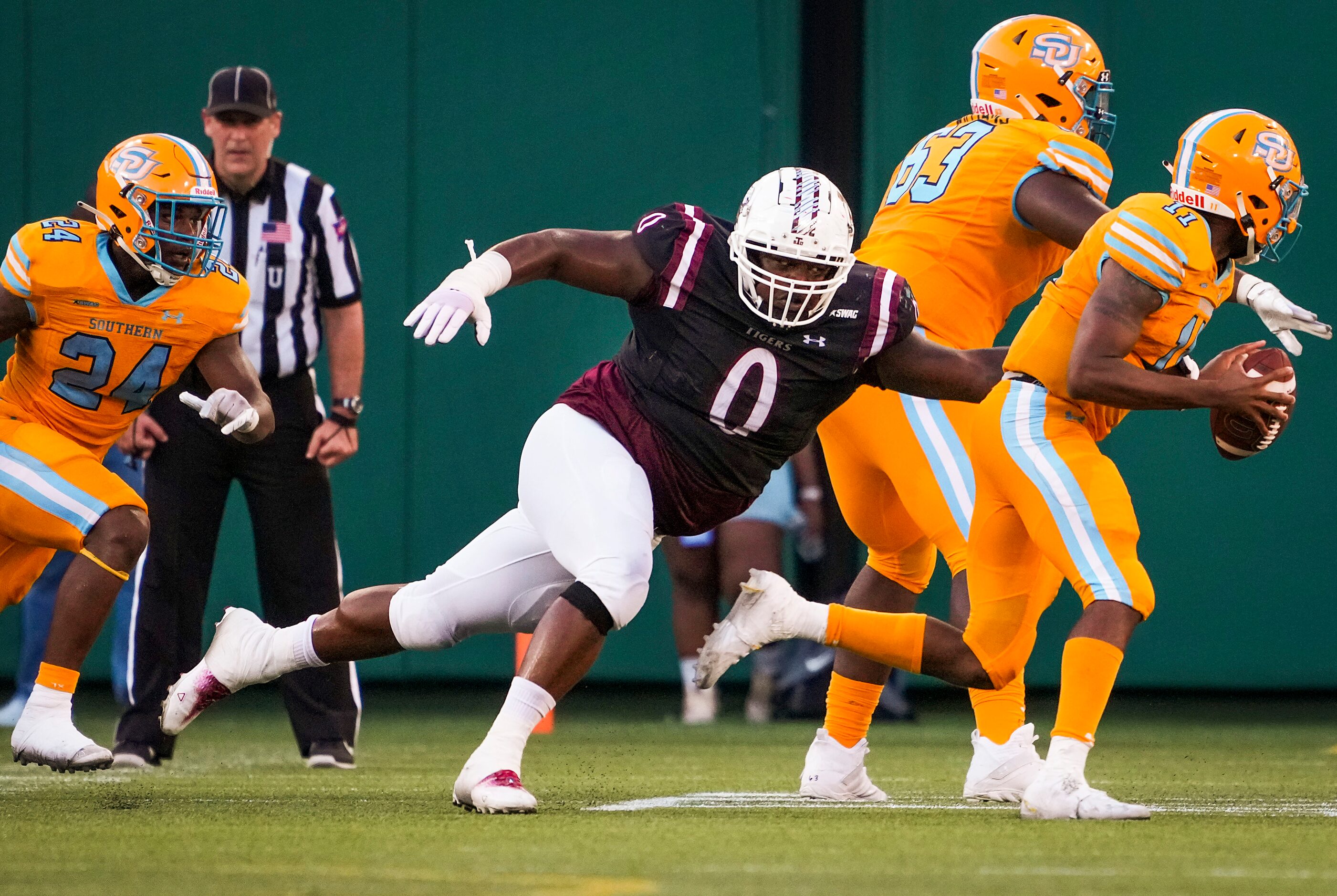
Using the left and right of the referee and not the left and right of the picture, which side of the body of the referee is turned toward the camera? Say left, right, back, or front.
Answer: front

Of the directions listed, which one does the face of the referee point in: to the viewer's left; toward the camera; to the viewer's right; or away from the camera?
toward the camera
